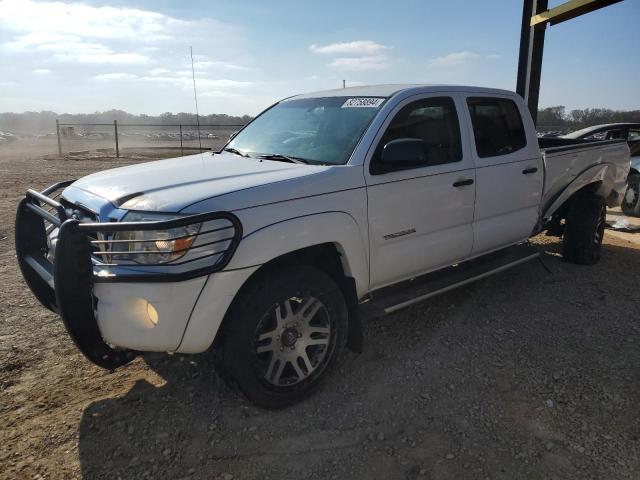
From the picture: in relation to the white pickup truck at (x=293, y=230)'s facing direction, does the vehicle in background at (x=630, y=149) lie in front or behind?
behind

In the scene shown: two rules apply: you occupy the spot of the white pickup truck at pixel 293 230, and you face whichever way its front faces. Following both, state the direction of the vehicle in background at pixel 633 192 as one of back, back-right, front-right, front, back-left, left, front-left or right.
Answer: back

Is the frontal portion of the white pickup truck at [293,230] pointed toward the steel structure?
no

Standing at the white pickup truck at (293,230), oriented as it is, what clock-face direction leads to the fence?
The fence is roughly at 4 o'clock from the white pickup truck.
